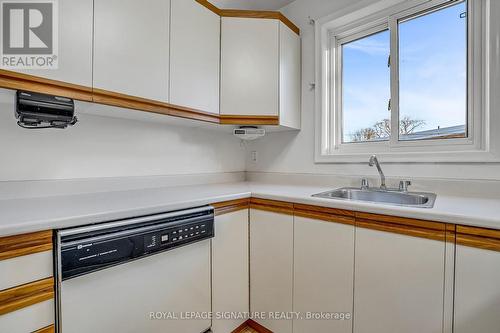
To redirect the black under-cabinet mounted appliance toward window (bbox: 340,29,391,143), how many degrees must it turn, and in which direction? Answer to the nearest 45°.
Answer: approximately 45° to its left

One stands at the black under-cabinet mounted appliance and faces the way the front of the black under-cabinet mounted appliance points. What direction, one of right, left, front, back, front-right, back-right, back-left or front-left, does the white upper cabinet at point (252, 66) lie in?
front-left

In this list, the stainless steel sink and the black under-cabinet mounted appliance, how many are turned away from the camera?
0

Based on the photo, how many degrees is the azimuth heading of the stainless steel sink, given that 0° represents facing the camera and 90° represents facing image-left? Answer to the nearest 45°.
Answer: approximately 45°
